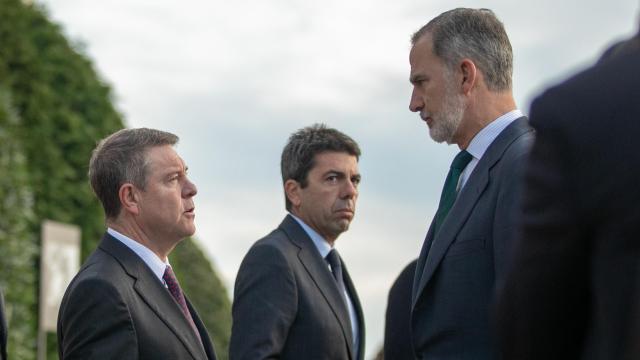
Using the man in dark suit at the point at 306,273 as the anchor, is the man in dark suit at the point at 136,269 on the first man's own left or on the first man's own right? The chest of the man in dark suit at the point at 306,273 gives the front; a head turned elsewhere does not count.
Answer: on the first man's own right

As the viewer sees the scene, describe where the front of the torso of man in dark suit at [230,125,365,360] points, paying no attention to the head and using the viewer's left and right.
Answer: facing the viewer and to the right of the viewer

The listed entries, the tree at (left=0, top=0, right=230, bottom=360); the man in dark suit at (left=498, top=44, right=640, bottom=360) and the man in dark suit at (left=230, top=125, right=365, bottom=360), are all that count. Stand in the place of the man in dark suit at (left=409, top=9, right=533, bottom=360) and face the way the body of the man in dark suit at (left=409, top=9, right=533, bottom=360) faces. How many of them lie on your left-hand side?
1

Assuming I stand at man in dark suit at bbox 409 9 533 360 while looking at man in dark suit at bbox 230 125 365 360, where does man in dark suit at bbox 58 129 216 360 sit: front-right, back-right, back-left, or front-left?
front-left

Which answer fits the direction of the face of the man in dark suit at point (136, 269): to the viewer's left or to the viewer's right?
to the viewer's right

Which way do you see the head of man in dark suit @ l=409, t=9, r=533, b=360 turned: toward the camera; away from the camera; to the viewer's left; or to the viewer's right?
to the viewer's left

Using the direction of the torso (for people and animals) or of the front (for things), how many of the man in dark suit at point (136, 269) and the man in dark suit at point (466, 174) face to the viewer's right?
1

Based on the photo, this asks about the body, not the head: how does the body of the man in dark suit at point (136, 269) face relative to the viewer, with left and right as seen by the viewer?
facing to the right of the viewer

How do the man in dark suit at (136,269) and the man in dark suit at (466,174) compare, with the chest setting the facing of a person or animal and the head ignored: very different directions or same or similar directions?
very different directions

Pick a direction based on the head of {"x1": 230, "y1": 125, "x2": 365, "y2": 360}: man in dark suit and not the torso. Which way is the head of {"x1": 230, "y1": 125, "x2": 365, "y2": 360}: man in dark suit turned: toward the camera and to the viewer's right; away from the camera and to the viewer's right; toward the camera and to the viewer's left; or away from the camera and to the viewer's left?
toward the camera and to the viewer's right

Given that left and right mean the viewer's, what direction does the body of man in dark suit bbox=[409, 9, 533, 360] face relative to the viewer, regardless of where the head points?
facing to the left of the viewer

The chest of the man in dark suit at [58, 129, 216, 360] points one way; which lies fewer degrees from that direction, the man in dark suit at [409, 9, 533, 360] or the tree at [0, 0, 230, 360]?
the man in dark suit

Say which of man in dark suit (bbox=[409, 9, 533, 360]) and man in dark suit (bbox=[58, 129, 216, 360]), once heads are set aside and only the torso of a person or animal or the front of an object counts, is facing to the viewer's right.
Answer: man in dark suit (bbox=[58, 129, 216, 360])

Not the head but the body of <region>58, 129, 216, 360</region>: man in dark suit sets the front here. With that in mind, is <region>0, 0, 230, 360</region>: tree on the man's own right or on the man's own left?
on the man's own left
